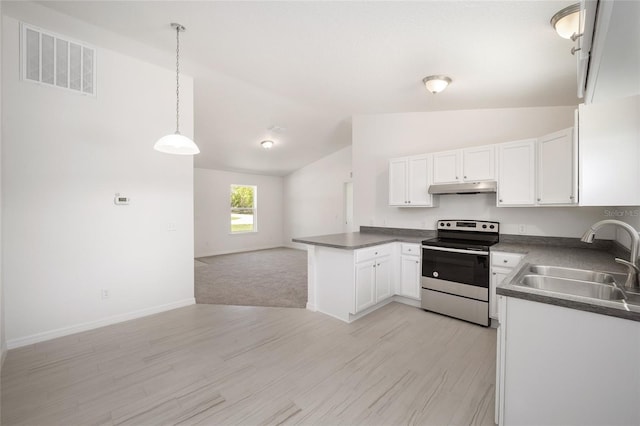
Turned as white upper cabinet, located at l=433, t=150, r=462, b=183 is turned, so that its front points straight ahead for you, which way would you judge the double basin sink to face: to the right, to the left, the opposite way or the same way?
to the right

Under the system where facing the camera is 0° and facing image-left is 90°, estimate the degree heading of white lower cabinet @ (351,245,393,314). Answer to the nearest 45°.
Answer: approximately 315°

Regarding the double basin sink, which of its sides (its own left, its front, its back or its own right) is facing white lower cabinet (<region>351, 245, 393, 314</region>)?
front

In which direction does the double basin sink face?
to the viewer's left

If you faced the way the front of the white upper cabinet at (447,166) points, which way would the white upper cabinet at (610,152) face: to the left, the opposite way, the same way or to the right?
to the right

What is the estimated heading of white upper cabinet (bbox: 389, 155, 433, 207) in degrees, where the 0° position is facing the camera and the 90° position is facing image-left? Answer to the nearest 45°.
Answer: approximately 45°

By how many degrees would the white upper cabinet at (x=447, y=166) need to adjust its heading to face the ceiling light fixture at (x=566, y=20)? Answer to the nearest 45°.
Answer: approximately 45° to its left

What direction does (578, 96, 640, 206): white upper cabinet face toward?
to the viewer's left

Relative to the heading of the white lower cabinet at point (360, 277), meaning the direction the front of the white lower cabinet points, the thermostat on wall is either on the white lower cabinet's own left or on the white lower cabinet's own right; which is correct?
on the white lower cabinet's own right

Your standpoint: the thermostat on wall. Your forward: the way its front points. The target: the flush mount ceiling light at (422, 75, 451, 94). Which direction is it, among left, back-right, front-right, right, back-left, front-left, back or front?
front-left

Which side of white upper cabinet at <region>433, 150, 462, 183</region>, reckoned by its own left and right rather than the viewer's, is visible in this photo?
front

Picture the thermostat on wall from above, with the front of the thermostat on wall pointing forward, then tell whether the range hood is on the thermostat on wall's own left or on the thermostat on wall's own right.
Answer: on the thermostat on wall's own left

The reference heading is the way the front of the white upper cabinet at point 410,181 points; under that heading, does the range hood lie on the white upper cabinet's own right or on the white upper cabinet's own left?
on the white upper cabinet's own left
